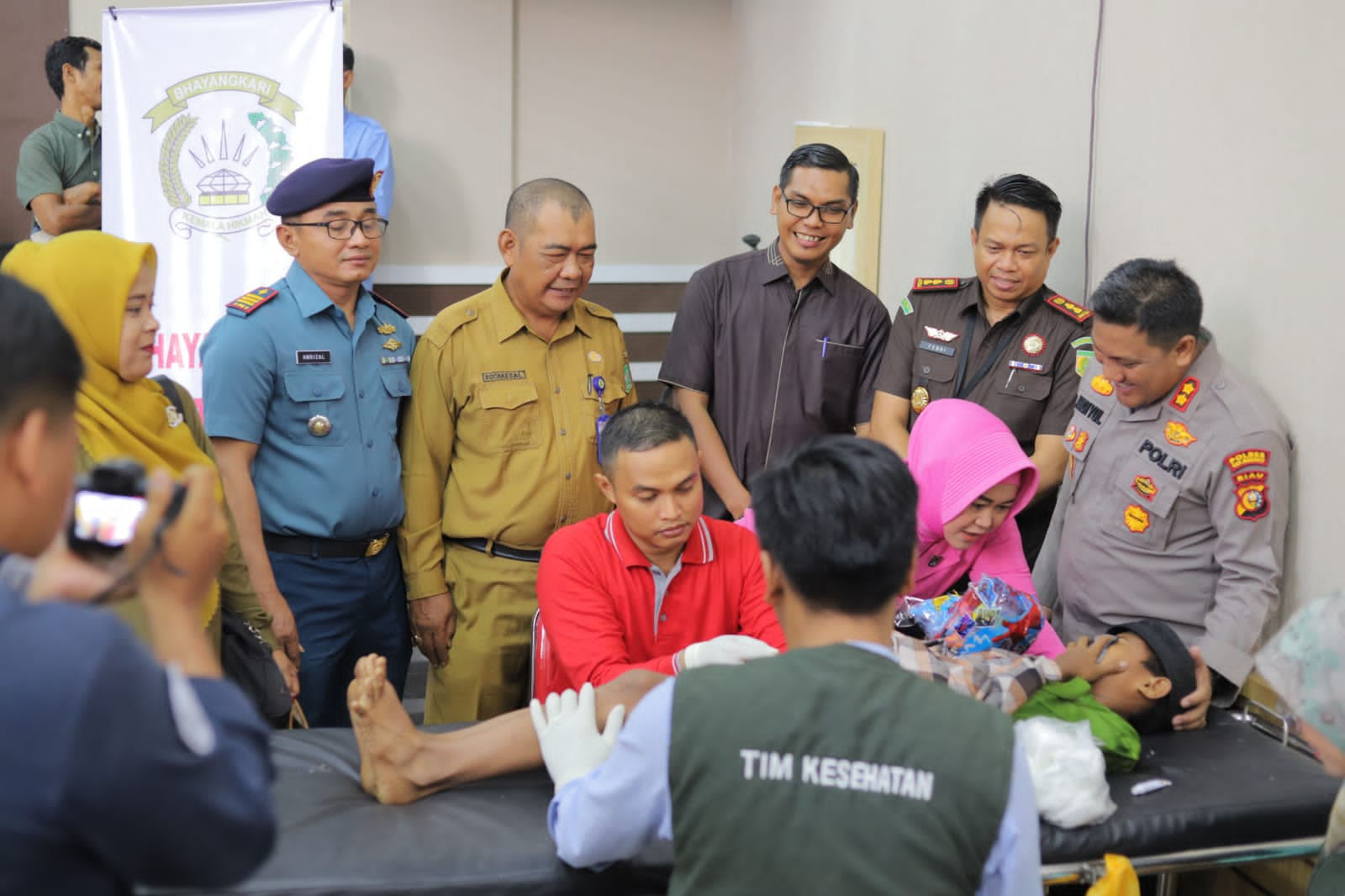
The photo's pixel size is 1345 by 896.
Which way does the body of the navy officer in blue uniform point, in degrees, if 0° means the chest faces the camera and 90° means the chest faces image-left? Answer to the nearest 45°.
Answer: approximately 315°

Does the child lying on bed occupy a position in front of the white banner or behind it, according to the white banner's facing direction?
in front

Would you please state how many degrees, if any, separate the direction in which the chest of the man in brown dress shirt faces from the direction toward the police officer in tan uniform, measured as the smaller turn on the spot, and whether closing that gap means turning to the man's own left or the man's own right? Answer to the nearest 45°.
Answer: approximately 45° to the man's own left

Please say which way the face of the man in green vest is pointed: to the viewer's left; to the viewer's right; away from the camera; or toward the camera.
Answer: away from the camera

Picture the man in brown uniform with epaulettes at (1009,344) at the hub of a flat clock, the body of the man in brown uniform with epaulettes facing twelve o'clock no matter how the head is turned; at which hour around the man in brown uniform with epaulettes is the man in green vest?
The man in green vest is roughly at 12 o'clock from the man in brown uniform with epaulettes.

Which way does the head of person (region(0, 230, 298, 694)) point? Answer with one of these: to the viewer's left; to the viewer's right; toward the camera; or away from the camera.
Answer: to the viewer's right

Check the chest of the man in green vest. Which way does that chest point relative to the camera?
away from the camera

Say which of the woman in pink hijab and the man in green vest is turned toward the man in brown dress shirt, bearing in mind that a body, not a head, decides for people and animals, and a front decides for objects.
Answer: the man in green vest

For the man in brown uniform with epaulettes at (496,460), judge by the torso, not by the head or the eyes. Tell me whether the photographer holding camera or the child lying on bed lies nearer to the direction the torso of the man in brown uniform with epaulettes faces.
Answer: the child lying on bed

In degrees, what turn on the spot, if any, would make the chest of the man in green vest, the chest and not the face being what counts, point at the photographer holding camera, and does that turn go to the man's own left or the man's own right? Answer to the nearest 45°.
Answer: approximately 135° to the man's own left
